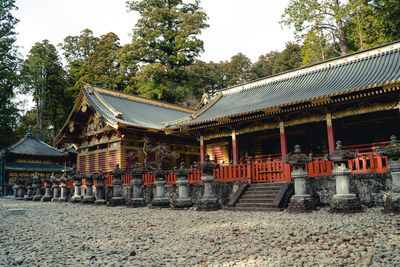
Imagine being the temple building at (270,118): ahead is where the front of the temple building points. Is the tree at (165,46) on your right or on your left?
on your right

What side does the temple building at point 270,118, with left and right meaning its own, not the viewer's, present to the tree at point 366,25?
back

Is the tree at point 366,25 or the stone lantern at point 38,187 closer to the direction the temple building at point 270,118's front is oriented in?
the stone lantern

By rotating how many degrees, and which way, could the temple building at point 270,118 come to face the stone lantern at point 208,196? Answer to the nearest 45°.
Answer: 0° — it already faces it

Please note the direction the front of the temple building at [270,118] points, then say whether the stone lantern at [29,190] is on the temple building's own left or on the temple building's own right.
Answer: on the temple building's own right

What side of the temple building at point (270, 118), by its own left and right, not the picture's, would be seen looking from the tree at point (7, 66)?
right

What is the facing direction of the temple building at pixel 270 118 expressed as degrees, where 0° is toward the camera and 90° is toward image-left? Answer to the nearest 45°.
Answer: approximately 45°

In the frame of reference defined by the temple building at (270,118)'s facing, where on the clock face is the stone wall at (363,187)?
The stone wall is roughly at 10 o'clock from the temple building.

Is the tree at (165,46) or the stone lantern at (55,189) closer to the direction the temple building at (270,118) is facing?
the stone lantern
